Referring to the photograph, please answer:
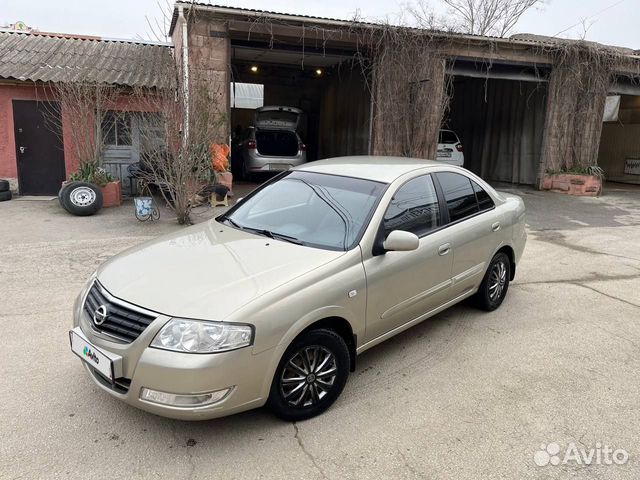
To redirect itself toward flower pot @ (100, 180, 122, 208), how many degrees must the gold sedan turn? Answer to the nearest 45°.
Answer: approximately 90° to its right

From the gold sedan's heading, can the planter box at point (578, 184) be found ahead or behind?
behind

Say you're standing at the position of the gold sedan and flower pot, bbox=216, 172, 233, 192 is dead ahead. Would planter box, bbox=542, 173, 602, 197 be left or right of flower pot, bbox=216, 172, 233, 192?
right

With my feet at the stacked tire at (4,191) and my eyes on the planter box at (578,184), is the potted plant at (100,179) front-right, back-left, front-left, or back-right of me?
front-right

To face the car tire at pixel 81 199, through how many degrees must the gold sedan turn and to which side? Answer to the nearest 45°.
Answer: approximately 90° to its right

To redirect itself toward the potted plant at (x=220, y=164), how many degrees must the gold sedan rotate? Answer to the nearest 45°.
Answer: approximately 135° to its right

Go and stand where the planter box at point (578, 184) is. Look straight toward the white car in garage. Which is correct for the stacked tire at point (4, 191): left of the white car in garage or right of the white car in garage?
left

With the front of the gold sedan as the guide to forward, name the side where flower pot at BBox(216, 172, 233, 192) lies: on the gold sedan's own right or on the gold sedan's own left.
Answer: on the gold sedan's own right

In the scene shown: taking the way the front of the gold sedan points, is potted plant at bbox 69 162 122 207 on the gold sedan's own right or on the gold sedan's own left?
on the gold sedan's own right

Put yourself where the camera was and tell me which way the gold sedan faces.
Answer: facing the viewer and to the left of the viewer

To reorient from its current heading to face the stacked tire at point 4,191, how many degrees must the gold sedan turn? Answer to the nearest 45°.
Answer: approximately 90° to its right

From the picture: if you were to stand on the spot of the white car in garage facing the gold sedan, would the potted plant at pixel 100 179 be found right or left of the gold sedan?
right

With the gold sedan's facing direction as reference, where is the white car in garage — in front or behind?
behind
